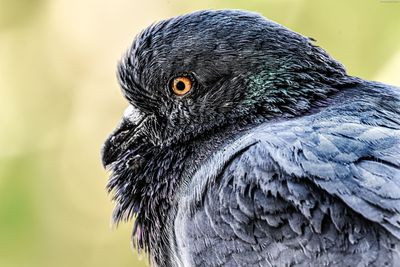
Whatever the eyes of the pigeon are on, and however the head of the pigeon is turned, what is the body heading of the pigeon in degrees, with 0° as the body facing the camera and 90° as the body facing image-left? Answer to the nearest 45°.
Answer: approximately 90°
